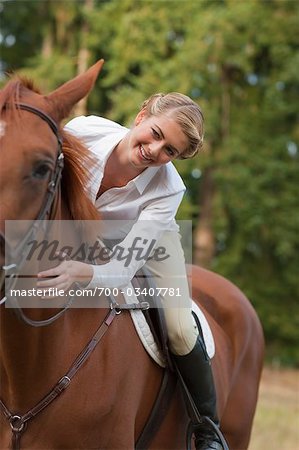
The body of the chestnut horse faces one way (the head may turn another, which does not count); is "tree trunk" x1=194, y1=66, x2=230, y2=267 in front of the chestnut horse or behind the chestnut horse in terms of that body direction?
behind

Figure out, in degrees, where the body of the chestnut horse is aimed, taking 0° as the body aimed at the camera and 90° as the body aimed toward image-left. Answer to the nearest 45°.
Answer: approximately 45°

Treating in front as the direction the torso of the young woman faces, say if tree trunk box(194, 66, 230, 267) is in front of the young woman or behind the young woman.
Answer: behind

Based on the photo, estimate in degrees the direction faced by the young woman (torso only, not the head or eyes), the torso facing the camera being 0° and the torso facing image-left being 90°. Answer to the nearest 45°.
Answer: approximately 45°
